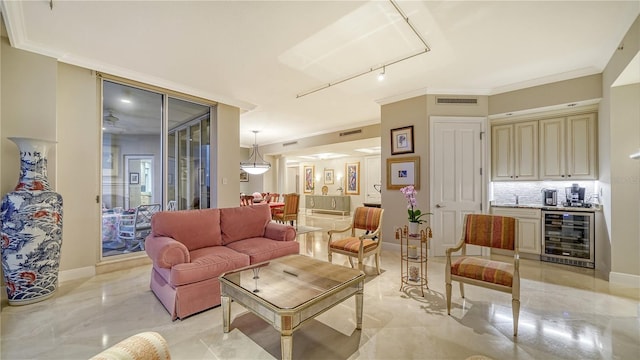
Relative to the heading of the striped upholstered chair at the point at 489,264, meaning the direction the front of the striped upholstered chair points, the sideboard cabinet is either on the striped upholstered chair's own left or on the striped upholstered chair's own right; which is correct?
on the striped upholstered chair's own right

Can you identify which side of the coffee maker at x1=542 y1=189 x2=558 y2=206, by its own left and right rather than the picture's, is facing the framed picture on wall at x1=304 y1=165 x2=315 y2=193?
right

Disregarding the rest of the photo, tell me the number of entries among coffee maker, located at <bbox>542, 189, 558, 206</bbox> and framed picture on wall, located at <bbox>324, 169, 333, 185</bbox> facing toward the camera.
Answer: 2

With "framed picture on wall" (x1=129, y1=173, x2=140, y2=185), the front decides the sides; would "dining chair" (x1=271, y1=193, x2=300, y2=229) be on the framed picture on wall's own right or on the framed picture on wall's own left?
on the framed picture on wall's own left

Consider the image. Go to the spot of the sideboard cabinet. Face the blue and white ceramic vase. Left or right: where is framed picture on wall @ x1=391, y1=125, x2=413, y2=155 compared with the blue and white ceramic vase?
left

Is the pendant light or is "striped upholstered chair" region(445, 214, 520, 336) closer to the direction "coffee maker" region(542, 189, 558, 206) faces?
the striped upholstered chair

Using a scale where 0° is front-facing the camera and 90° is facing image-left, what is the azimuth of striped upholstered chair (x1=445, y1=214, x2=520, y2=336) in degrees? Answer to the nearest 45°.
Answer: approximately 45°
